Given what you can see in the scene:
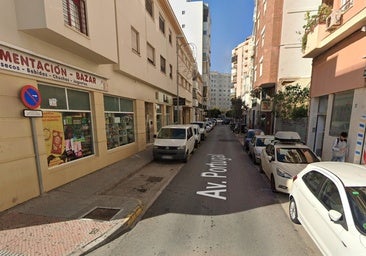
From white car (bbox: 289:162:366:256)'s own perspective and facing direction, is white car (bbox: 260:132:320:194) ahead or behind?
behind

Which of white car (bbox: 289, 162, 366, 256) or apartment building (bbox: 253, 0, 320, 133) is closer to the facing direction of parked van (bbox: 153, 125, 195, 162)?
the white car

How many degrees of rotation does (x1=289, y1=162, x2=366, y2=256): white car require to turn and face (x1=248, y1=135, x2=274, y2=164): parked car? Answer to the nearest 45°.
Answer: approximately 180°

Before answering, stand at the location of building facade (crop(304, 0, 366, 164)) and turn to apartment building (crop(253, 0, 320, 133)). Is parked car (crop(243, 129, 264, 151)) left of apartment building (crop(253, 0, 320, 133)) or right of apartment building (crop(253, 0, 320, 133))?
left

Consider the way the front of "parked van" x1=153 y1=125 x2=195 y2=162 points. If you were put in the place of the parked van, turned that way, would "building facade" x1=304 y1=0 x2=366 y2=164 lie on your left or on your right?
on your left

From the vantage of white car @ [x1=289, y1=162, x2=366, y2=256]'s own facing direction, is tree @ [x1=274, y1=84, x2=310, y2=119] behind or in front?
behind

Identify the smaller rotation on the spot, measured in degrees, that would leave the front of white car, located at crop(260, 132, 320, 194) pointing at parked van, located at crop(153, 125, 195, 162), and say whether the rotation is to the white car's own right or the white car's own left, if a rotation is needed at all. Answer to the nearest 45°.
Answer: approximately 135° to the white car's own right

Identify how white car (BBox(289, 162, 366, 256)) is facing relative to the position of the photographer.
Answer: facing the viewer and to the right of the viewer

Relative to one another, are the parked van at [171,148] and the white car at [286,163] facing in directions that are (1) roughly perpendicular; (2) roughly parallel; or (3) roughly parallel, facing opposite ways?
roughly parallel

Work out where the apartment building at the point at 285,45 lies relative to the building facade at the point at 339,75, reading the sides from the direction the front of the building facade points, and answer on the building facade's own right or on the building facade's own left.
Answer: on the building facade's own right

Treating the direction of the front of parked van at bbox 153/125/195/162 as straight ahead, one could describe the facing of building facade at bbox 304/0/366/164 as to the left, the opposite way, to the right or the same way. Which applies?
to the right

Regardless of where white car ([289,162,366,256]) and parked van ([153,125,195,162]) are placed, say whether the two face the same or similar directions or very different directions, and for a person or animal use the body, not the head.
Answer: same or similar directions

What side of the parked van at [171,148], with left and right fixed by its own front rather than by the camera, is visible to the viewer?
front

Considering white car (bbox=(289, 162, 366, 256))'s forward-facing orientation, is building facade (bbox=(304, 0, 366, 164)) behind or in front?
behind

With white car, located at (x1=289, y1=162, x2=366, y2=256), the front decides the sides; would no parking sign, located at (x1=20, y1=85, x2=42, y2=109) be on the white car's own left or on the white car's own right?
on the white car's own right
